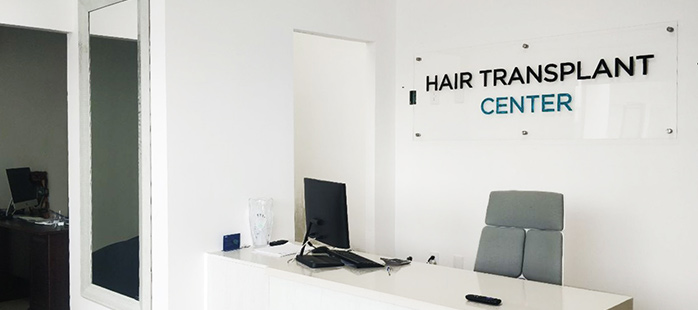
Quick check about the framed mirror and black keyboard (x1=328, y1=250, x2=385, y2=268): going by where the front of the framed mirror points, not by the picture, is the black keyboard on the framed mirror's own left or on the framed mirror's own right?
on the framed mirror's own left

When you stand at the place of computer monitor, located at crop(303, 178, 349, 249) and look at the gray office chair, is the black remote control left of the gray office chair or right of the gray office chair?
right

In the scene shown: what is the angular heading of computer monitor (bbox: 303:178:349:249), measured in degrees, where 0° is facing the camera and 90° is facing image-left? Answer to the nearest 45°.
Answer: approximately 225°

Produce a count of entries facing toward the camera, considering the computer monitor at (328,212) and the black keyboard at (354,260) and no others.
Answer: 0

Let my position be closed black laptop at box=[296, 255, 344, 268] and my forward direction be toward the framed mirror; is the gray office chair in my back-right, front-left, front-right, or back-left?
back-right

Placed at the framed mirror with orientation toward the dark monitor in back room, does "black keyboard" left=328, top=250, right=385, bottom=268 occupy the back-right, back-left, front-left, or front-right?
back-right

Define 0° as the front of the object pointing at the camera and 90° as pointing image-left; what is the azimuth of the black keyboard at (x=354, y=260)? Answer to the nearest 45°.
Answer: approximately 225°

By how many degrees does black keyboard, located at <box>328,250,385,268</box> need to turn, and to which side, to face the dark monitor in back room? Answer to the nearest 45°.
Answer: approximately 90° to its left

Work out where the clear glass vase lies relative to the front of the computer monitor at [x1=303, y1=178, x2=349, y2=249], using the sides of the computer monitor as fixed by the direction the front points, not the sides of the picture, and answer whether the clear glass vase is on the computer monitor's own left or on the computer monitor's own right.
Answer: on the computer monitor's own left

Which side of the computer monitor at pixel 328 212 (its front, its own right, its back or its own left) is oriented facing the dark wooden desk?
left

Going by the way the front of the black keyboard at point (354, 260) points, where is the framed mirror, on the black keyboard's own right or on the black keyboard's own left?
on the black keyboard's own left
